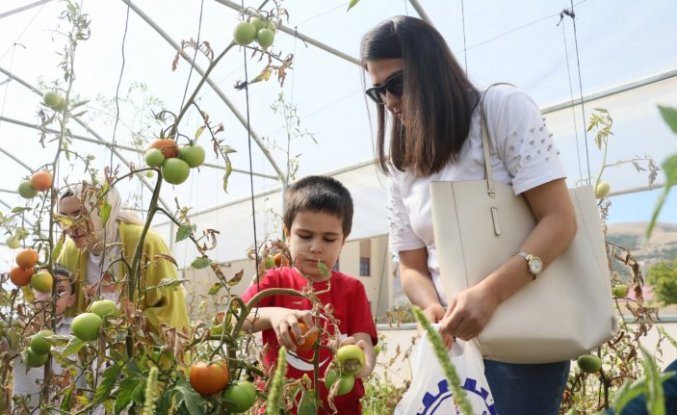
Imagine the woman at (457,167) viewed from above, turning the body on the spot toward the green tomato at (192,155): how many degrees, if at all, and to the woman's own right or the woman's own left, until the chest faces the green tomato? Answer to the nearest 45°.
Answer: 0° — they already face it

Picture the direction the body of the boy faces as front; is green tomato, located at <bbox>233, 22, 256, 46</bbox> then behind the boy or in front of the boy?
in front

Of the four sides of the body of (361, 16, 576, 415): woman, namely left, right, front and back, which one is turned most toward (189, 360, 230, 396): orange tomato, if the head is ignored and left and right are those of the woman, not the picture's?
front

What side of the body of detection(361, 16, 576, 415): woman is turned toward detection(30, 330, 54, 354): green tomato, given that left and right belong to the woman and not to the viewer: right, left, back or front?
front

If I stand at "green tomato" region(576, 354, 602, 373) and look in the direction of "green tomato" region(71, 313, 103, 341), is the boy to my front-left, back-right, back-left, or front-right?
front-right

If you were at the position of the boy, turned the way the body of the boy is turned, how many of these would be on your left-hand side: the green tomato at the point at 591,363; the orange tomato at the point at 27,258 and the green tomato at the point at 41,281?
1

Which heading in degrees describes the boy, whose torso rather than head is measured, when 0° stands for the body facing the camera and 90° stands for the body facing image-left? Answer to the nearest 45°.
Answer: approximately 0°

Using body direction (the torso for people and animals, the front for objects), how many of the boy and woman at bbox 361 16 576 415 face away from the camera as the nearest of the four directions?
0

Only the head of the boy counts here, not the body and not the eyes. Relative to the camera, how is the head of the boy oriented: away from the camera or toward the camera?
toward the camera

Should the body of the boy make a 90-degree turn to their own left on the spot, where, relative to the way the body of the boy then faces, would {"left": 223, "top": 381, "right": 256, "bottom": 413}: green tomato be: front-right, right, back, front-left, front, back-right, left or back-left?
right

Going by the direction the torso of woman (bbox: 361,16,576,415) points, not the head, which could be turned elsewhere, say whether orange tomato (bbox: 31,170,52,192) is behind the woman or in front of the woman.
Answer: in front

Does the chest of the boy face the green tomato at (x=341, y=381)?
yes

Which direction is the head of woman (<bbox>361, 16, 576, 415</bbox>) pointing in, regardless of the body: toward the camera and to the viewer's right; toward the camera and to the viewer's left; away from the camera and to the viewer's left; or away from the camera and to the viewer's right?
toward the camera and to the viewer's left
